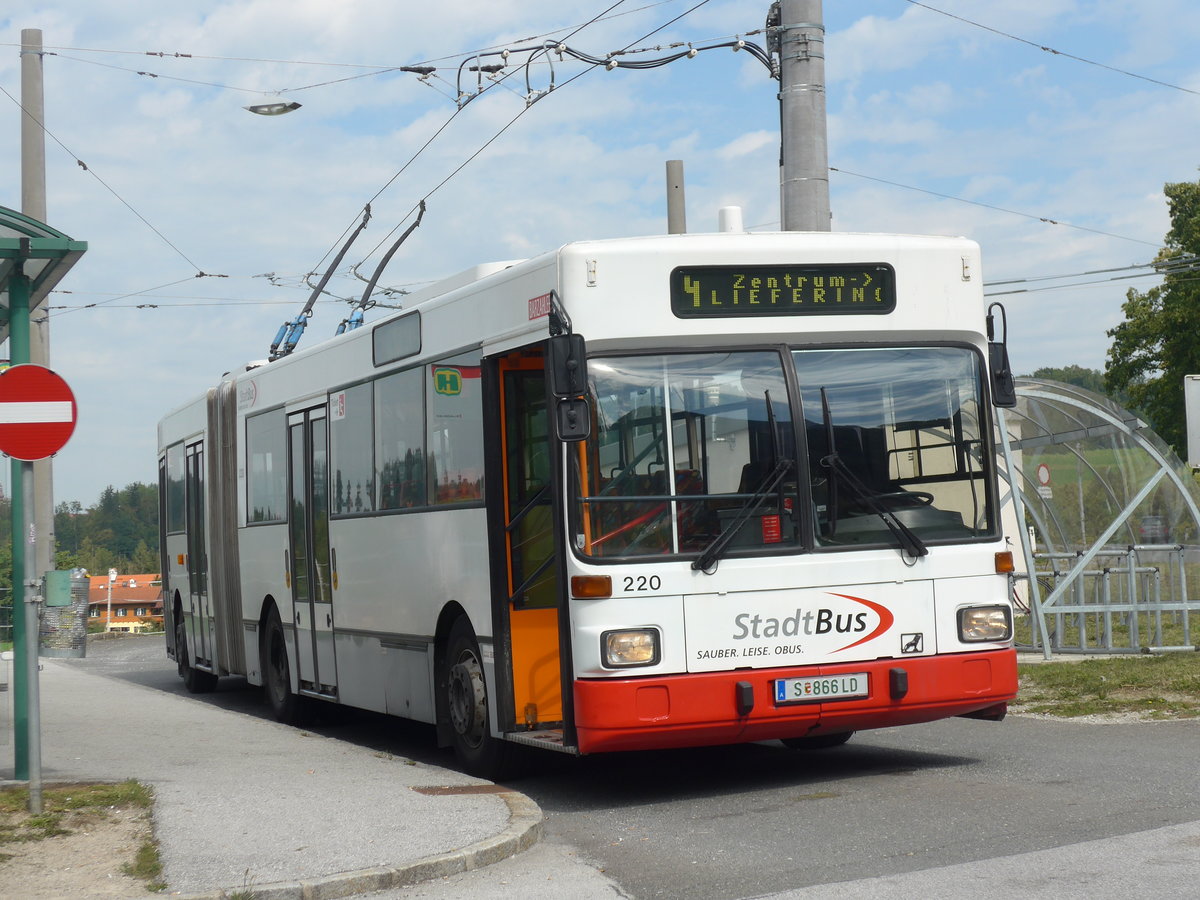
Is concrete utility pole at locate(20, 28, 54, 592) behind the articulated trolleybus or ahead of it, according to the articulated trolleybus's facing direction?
behind

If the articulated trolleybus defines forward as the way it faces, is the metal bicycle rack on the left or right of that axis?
on its left

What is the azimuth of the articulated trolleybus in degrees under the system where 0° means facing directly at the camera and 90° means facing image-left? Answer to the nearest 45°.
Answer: approximately 315°

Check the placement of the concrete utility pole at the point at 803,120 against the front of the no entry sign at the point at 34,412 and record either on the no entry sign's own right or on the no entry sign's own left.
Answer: on the no entry sign's own left

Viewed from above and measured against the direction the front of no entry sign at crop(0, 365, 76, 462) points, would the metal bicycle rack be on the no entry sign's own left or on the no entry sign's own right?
on the no entry sign's own left

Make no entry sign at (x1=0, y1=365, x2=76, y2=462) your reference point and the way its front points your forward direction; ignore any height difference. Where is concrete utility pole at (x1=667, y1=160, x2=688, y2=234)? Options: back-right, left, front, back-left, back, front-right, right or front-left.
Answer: back-left

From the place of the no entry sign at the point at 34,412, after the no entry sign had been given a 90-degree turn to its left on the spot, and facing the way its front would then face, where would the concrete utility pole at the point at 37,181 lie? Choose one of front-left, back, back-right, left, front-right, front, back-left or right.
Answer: left

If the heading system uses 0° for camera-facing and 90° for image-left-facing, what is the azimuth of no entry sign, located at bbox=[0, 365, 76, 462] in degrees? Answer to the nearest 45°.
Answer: approximately 0°

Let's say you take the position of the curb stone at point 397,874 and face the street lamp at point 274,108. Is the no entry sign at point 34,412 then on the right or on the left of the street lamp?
left
